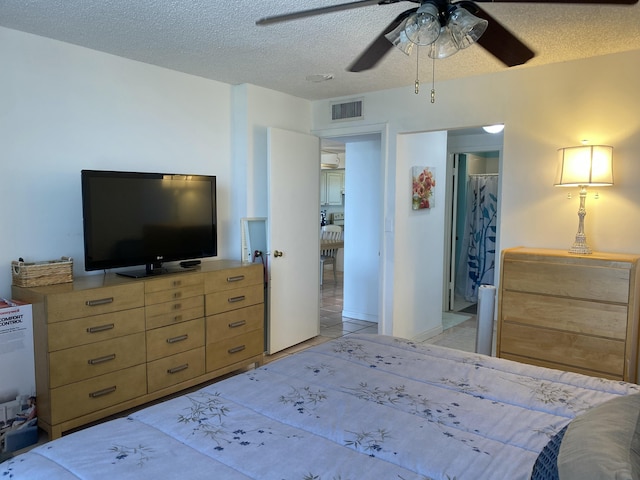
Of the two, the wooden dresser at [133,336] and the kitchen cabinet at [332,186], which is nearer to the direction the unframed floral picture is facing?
the wooden dresser

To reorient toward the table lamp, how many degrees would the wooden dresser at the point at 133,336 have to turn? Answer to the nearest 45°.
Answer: approximately 45° to its left

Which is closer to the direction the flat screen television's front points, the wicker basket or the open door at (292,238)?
the open door

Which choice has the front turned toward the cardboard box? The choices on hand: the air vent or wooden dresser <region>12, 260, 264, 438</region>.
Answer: the air vent

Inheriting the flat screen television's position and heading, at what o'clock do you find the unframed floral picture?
The unframed floral picture is roughly at 10 o'clock from the flat screen television.

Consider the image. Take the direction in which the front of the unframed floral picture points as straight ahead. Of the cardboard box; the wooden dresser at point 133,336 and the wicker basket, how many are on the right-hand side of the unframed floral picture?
3

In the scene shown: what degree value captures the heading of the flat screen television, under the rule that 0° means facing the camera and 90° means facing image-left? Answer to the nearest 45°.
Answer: approximately 315°

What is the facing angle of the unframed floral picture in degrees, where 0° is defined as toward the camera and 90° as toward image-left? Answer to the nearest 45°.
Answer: approximately 315°
